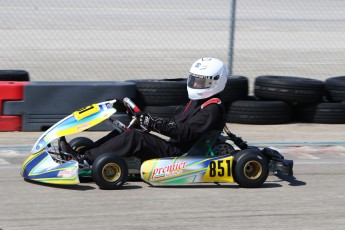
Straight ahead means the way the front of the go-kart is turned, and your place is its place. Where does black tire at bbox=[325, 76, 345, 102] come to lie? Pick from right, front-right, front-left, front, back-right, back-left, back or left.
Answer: back-right

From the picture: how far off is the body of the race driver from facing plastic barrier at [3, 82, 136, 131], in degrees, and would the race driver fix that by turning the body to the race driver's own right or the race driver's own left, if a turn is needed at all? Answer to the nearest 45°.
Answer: approximately 45° to the race driver's own right

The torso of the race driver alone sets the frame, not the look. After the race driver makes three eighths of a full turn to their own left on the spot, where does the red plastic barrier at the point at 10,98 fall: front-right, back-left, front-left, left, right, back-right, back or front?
back

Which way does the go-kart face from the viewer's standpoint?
to the viewer's left

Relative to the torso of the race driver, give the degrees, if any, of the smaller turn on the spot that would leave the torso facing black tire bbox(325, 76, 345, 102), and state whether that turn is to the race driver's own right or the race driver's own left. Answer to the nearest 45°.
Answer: approximately 135° to the race driver's own right

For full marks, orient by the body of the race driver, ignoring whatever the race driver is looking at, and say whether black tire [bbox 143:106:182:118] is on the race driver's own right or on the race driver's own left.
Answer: on the race driver's own right

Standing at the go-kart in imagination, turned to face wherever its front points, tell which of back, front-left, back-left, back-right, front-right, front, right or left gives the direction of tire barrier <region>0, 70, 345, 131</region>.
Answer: right

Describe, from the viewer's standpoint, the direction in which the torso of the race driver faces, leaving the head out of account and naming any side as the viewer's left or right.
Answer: facing to the left of the viewer

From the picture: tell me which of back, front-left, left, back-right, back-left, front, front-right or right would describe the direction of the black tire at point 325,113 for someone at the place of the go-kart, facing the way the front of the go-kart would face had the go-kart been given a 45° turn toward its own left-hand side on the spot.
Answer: back

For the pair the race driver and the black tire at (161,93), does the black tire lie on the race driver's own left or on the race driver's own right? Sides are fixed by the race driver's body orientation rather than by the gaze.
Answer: on the race driver's own right
